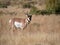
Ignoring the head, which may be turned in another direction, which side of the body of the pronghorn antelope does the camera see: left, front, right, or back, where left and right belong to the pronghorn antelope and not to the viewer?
right
